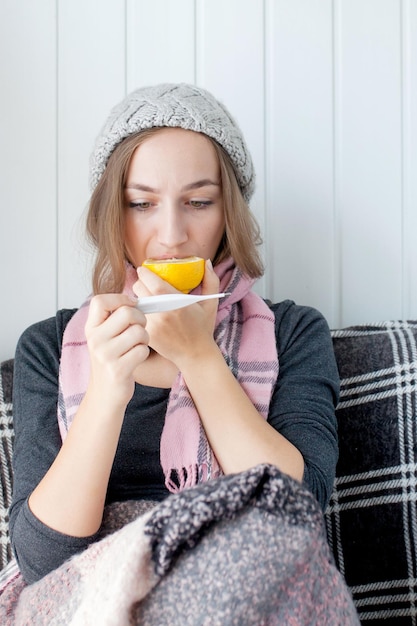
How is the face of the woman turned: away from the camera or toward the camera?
toward the camera

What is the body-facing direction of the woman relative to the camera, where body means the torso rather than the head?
toward the camera
